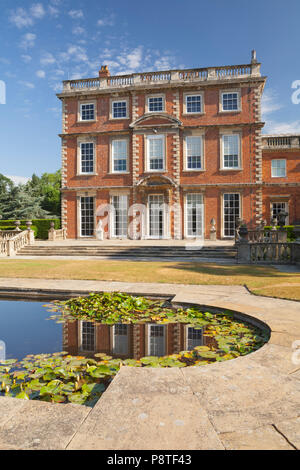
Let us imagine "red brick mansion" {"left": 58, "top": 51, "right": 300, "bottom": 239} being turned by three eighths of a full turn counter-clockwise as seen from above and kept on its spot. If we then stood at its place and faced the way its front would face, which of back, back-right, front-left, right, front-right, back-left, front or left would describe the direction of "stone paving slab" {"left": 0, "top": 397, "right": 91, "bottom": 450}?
back-right

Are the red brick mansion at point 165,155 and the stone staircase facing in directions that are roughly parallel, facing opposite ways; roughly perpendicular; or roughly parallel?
roughly parallel

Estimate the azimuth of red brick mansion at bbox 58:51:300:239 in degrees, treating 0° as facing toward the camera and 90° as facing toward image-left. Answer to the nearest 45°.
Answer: approximately 0°

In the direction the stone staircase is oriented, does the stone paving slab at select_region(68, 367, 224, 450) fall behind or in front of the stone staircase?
in front

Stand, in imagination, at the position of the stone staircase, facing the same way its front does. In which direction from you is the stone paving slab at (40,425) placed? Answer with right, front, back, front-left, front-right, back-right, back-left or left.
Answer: front

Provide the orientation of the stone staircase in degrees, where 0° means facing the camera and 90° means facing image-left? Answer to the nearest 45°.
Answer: approximately 0°

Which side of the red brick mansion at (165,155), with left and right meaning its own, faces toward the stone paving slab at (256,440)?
front

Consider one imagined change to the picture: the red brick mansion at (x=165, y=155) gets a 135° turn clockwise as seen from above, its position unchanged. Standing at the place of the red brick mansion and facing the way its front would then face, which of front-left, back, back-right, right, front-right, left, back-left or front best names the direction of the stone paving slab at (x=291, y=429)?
back-left

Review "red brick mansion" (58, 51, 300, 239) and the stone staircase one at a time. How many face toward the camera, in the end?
2

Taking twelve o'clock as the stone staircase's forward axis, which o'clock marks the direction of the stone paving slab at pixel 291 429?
The stone paving slab is roughly at 12 o'clock from the stone staircase.

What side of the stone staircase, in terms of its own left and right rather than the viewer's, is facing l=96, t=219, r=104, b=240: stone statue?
back

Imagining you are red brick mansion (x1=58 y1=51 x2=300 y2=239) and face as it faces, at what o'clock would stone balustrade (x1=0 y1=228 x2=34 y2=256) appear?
The stone balustrade is roughly at 2 o'clock from the red brick mansion.

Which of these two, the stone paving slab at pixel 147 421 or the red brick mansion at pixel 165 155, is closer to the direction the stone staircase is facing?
the stone paving slab
